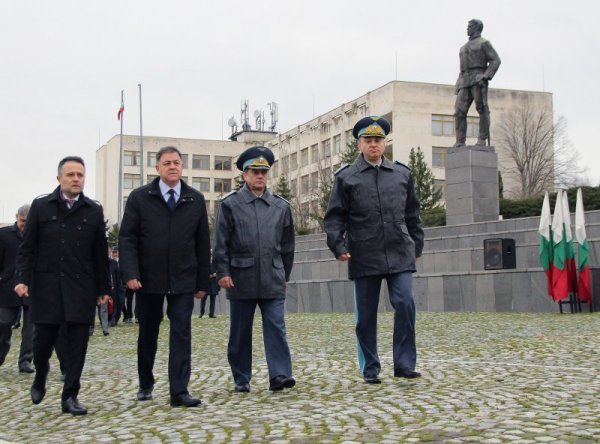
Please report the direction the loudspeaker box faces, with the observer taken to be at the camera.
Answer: facing the viewer and to the left of the viewer

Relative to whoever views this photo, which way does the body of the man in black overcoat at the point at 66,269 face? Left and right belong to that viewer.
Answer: facing the viewer and to the right of the viewer

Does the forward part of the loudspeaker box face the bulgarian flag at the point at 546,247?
no

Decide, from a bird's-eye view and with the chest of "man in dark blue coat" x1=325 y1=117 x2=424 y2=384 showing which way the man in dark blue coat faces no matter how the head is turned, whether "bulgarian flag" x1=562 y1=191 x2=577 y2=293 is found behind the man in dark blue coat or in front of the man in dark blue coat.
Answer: behind

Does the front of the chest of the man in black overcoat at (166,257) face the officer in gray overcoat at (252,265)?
no

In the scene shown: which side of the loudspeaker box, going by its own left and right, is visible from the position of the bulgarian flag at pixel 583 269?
left

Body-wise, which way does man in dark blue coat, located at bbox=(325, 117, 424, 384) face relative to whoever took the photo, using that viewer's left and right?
facing the viewer

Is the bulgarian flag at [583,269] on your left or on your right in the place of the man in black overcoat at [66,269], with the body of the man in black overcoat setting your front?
on your left

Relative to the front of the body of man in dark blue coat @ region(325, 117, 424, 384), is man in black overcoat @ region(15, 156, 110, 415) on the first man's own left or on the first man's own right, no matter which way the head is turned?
on the first man's own right

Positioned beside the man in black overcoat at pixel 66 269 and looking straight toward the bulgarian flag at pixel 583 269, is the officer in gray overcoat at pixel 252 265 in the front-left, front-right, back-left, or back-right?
front-right

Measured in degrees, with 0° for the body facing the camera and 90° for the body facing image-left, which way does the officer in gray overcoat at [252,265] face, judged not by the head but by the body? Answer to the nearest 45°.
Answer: approximately 315°

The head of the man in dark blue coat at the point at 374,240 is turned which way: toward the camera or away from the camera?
toward the camera

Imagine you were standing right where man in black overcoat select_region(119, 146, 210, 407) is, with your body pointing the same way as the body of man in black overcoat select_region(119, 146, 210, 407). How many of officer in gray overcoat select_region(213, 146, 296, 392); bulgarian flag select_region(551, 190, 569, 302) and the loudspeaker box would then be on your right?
0

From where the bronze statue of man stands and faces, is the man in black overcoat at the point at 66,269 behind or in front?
in front

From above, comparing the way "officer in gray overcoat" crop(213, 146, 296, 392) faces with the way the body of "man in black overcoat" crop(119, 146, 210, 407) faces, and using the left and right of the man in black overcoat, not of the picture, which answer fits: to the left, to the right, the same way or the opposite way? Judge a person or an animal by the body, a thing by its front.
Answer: the same way

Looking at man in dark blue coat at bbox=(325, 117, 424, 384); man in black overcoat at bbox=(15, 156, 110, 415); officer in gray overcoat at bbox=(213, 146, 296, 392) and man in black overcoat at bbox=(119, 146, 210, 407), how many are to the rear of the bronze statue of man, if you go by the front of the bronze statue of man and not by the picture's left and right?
0
